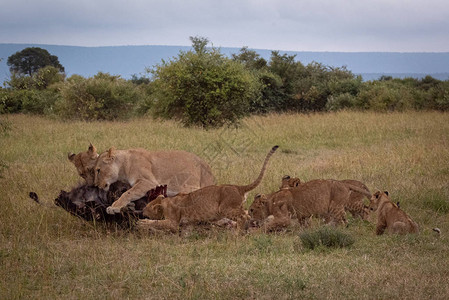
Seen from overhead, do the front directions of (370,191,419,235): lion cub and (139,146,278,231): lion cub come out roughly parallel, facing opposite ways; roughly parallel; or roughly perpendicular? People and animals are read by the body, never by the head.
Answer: roughly parallel

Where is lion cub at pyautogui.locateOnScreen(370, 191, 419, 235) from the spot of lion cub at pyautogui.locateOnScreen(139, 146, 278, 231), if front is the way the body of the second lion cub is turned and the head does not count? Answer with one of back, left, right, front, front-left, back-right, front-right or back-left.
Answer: back

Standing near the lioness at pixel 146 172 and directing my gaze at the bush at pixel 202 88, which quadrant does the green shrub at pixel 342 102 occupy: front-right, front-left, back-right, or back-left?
front-right

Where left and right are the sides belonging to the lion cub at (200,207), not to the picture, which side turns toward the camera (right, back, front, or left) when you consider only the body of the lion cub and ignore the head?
left

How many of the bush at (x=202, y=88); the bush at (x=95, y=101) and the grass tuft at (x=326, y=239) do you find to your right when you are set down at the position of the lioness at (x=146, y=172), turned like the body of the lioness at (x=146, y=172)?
2

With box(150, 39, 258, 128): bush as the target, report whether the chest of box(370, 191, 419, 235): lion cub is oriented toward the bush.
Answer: no

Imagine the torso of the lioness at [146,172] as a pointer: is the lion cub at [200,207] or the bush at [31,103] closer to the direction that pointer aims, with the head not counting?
the bush

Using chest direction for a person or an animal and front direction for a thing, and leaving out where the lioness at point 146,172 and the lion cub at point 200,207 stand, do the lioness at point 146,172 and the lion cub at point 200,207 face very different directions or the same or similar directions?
same or similar directions

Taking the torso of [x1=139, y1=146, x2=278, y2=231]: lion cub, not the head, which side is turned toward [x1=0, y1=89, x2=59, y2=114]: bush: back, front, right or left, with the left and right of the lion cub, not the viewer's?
right

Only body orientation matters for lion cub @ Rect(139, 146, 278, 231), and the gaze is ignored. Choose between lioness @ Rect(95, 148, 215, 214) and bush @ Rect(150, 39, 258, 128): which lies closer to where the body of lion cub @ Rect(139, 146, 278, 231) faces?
the lioness

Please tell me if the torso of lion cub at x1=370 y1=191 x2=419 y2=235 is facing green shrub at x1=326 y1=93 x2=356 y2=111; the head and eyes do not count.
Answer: no

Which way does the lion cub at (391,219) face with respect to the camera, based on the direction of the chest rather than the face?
to the viewer's left

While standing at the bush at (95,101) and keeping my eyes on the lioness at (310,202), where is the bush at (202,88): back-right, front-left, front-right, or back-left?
front-left

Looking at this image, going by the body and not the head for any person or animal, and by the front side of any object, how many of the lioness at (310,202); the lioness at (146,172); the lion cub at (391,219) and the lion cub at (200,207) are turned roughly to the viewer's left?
4

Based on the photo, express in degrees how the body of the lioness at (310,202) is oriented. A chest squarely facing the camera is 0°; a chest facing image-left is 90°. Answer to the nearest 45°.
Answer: approximately 90°

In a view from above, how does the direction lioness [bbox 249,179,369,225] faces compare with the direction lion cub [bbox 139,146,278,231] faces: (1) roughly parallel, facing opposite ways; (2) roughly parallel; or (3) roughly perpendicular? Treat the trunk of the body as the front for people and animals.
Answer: roughly parallel

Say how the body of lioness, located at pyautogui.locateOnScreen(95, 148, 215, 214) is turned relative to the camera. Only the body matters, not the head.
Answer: to the viewer's left
